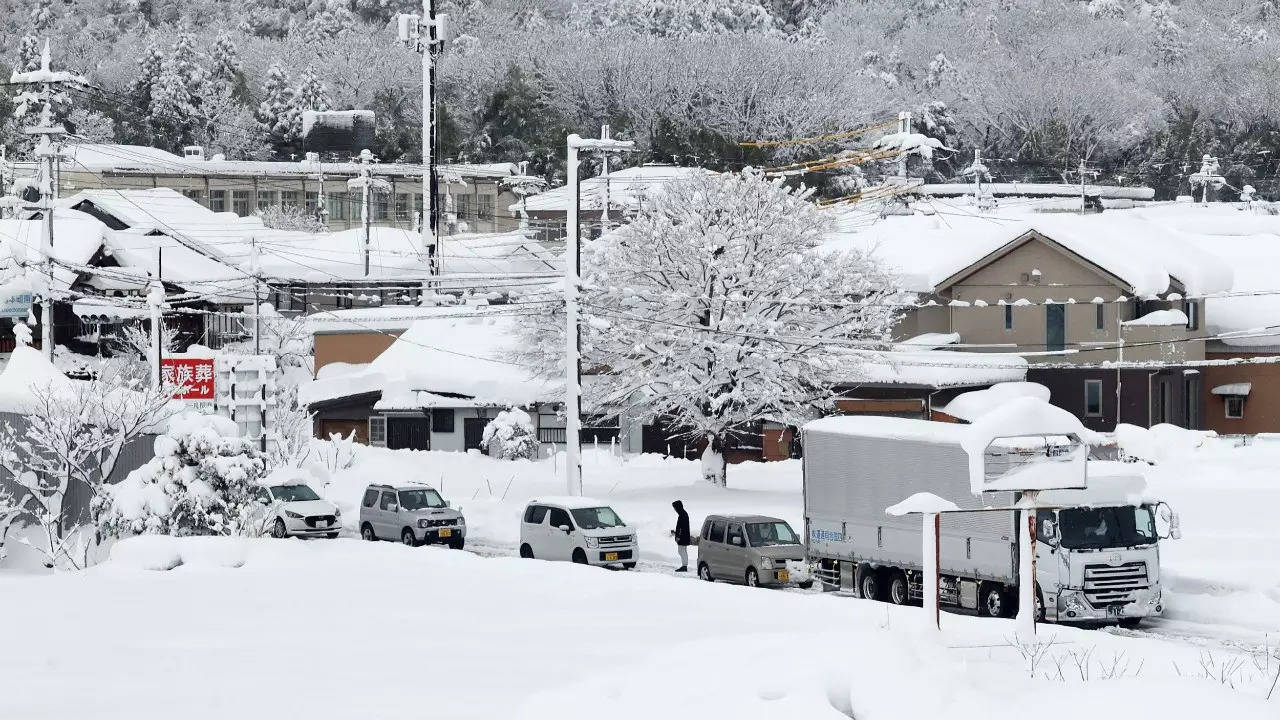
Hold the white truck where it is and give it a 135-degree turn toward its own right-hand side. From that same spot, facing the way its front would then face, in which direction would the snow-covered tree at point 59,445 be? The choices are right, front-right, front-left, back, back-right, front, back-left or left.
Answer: front

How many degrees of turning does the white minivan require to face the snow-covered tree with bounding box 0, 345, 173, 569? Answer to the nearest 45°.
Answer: approximately 135° to its right

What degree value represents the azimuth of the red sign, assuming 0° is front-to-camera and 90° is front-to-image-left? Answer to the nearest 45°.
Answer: approximately 0°

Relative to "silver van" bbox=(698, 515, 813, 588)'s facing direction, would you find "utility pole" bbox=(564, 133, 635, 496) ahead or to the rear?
to the rear

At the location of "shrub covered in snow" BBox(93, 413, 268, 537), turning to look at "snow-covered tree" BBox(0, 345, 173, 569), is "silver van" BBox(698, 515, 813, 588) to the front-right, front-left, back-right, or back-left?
back-left

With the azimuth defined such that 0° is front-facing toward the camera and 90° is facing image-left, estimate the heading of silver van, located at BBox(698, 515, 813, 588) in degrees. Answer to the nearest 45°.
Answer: approximately 315°

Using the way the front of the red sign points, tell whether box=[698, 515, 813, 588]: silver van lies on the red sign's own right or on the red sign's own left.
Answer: on the red sign's own left
